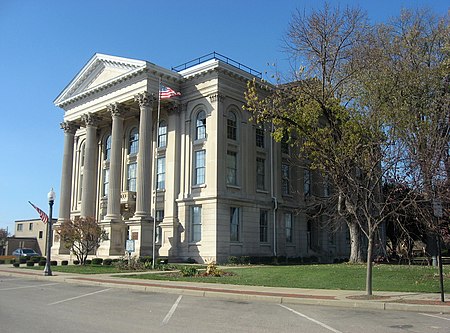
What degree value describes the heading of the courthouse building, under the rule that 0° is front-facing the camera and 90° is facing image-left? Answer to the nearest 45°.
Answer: approximately 45°

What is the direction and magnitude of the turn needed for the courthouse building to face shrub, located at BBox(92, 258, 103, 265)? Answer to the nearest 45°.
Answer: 0° — it already faces it
